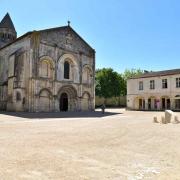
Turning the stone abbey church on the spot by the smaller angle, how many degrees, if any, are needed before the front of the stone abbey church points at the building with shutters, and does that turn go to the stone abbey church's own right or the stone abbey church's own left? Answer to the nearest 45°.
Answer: approximately 45° to the stone abbey church's own left

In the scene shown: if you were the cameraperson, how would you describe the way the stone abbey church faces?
facing the viewer and to the right of the viewer
